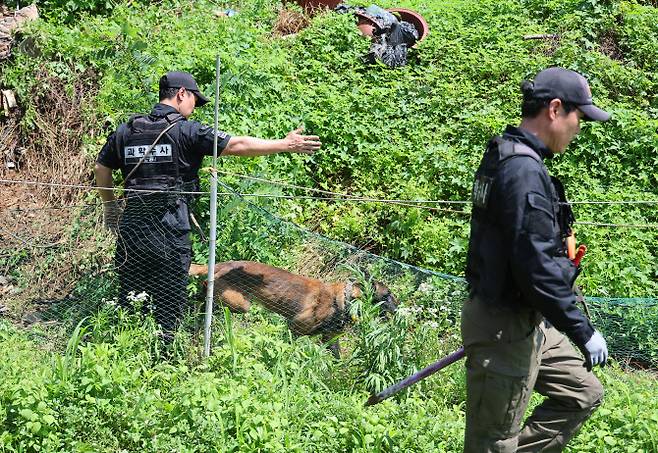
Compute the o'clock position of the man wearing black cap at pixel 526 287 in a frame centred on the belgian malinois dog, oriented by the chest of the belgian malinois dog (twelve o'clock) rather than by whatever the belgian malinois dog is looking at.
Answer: The man wearing black cap is roughly at 2 o'clock from the belgian malinois dog.

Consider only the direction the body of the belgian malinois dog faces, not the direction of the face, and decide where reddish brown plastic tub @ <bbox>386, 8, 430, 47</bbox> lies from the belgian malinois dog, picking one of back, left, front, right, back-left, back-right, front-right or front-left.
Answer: left

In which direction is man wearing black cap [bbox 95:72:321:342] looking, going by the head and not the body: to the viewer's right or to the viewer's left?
to the viewer's right

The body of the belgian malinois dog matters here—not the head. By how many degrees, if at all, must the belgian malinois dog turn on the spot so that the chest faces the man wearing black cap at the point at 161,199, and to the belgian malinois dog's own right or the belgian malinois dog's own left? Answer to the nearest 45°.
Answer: approximately 180°

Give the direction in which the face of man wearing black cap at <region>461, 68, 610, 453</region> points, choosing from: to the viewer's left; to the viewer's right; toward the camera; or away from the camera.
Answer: to the viewer's right

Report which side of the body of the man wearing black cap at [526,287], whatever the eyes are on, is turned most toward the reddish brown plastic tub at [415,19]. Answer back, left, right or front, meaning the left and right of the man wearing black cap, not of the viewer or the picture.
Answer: left

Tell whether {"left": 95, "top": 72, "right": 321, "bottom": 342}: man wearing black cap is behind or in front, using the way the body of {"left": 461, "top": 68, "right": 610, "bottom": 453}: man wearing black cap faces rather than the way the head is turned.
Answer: behind

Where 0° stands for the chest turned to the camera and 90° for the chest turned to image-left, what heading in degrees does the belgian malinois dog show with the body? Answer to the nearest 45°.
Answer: approximately 270°

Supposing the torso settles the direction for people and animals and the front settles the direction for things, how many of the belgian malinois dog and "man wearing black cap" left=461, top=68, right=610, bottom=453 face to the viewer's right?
2

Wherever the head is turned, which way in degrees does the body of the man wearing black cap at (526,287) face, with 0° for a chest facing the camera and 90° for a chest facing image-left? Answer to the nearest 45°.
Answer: approximately 270°

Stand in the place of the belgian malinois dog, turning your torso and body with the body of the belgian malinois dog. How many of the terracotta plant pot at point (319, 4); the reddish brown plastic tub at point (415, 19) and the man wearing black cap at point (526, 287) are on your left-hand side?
2
